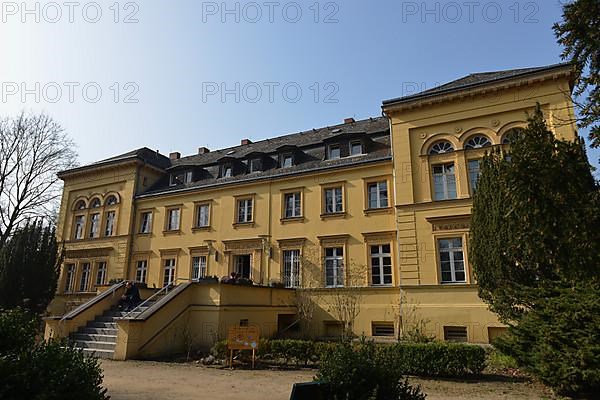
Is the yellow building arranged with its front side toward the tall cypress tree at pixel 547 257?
no

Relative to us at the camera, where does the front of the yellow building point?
facing the viewer and to the left of the viewer

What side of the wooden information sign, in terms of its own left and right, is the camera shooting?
front

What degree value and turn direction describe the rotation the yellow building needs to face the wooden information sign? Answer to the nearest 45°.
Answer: approximately 45° to its left

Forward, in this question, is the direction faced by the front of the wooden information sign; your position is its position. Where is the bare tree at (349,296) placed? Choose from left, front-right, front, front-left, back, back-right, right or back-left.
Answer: back-left

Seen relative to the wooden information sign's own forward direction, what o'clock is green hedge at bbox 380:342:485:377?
The green hedge is roughly at 10 o'clock from the wooden information sign.

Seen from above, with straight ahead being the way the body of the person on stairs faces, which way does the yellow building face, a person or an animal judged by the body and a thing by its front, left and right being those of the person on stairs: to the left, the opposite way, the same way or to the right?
the same way

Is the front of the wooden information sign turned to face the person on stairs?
no

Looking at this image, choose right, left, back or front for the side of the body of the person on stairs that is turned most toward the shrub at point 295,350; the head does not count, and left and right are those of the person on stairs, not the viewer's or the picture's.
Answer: left

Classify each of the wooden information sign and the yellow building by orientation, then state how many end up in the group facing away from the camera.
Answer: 0

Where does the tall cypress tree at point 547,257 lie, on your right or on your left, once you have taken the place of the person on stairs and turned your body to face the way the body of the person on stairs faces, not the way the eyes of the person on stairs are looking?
on your left

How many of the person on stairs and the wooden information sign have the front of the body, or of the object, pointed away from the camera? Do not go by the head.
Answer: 0

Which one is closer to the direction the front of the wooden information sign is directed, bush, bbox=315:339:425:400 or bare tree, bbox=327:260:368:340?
the bush

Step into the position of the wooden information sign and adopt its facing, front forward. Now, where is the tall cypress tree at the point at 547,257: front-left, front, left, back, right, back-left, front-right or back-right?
front-left

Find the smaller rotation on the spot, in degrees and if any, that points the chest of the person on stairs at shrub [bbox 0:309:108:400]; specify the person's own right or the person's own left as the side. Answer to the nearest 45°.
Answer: approximately 45° to the person's own left

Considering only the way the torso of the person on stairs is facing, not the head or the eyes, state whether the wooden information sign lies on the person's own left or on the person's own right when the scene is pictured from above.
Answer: on the person's own left

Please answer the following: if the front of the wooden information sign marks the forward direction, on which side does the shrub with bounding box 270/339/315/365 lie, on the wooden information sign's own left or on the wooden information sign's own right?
on the wooden information sign's own left
